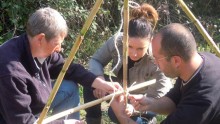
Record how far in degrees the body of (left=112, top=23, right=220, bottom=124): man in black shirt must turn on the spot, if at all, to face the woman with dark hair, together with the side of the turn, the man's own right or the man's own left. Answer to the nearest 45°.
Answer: approximately 45° to the man's own right

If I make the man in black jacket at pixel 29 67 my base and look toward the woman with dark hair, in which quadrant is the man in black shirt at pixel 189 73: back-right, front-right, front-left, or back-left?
front-right

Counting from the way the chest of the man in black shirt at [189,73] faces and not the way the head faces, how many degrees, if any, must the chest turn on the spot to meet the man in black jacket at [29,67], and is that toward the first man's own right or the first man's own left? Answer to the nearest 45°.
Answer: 0° — they already face them

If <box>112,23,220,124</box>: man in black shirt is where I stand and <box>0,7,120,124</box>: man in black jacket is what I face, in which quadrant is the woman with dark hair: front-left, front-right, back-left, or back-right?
front-right

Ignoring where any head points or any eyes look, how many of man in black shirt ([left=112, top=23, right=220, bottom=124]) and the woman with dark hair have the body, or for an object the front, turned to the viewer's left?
1

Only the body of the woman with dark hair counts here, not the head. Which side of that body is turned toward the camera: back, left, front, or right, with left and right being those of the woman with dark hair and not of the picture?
front

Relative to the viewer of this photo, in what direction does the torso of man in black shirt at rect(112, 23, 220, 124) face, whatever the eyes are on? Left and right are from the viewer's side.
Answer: facing to the left of the viewer

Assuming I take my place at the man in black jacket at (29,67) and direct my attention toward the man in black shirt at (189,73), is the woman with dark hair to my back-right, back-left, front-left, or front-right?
front-left

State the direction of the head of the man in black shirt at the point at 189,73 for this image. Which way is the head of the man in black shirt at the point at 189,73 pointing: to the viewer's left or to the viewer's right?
to the viewer's left

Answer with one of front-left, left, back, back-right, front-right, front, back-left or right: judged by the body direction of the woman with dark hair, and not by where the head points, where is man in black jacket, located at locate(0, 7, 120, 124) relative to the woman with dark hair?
front-right

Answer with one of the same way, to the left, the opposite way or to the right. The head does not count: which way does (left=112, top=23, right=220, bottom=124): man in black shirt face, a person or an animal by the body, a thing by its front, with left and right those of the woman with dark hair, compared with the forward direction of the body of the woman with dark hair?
to the right

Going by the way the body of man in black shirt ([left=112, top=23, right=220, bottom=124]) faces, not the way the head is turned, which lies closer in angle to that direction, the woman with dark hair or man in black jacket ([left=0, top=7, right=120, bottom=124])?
the man in black jacket
